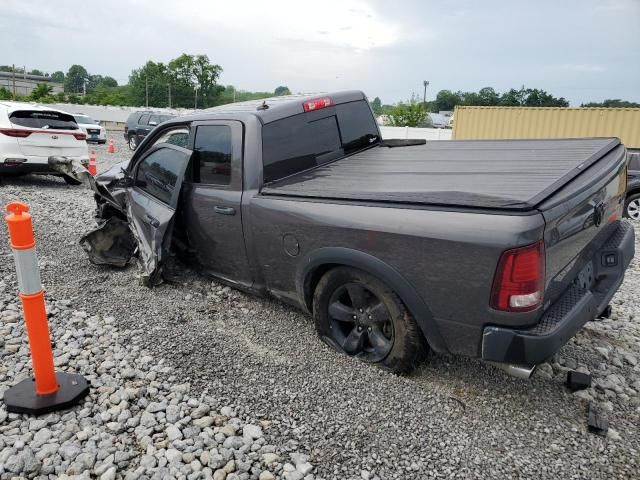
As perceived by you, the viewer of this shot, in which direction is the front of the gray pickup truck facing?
facing away from the viewer and to the left of the viewer

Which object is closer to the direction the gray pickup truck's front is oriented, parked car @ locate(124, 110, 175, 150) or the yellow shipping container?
the parked car

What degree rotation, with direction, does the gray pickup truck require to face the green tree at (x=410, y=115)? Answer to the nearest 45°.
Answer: approximately 45° to its right

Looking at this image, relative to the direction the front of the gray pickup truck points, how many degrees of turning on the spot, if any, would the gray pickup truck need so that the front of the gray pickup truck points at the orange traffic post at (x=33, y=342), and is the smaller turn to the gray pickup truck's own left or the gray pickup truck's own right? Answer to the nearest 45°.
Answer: approximately 45° to the gray pickup truck's own left

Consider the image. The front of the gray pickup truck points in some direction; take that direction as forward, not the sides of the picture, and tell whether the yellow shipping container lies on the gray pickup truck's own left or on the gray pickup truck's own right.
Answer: on the gray pickup truck's own right

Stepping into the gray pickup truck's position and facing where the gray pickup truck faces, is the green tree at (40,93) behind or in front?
in front

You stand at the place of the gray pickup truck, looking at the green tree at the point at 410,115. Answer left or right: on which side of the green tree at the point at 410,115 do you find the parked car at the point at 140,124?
left

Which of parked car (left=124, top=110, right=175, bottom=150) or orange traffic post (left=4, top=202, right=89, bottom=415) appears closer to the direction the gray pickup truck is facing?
the parked car

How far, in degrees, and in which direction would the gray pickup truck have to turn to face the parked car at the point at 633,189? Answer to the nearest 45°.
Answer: approximately 90° to its right

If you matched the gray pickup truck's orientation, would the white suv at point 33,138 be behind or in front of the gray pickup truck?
in front
